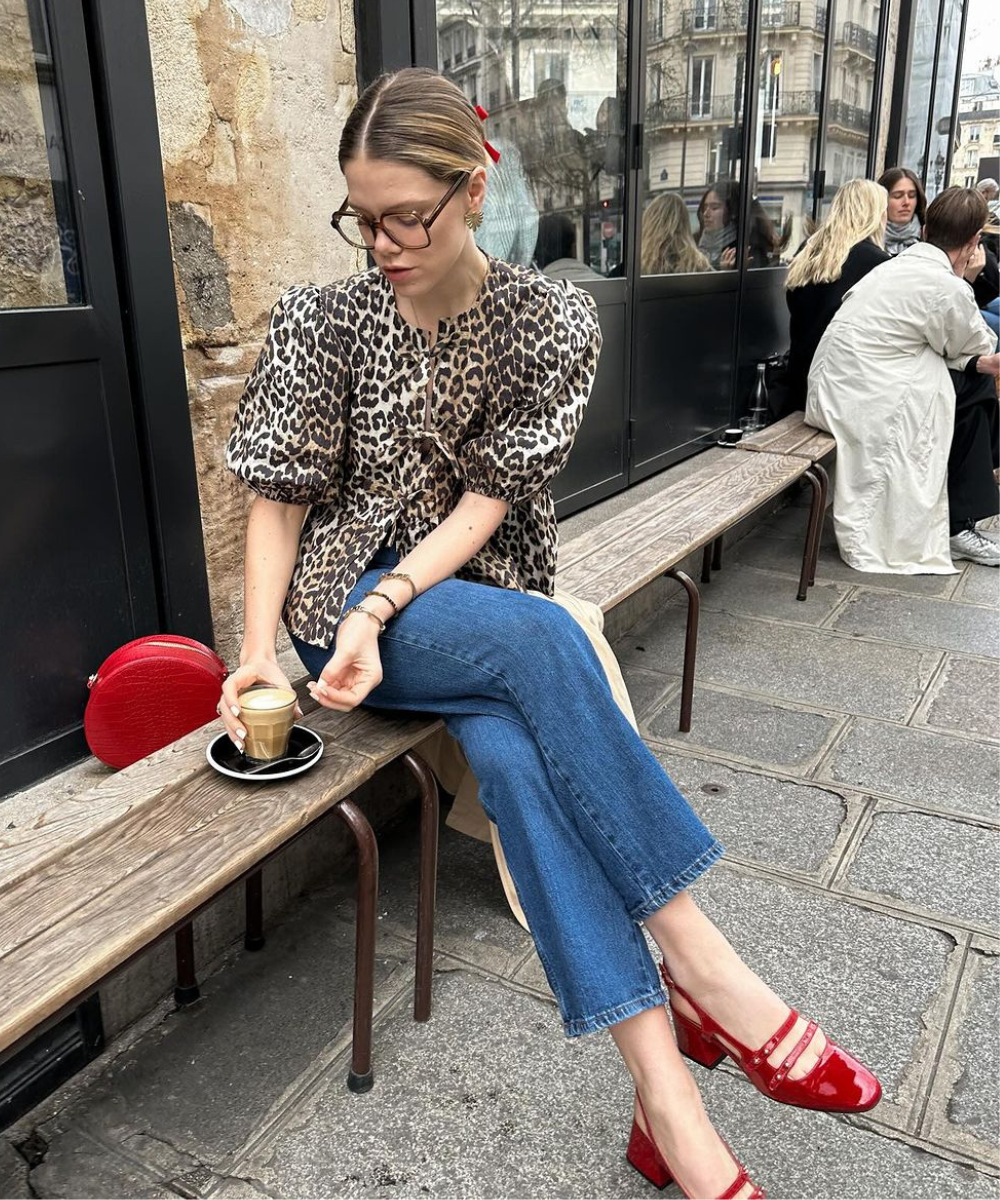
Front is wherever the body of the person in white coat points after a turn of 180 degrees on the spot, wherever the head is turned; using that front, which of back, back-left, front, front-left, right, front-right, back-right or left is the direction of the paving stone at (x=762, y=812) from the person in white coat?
front-left

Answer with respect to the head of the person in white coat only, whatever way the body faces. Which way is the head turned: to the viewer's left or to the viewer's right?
to the viewer's right

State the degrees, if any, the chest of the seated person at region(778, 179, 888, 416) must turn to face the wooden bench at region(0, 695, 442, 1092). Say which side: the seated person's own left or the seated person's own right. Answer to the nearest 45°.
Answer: approximately 135° to the seated person's own right

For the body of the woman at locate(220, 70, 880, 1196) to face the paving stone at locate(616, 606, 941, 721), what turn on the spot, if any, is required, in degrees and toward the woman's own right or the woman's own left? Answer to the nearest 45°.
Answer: approximately 135° to the woman's own left

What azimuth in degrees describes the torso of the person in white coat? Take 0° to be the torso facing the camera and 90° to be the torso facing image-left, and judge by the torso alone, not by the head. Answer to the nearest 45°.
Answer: approximately 225°

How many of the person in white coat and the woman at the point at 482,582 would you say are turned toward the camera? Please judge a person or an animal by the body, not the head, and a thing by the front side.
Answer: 1

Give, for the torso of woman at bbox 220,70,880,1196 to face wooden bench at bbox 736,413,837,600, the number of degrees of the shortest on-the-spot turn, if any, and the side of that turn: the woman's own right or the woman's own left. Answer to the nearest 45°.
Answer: approximately 180°

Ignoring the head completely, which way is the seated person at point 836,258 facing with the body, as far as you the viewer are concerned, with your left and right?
facing away from the viewer and to the right of the viewer

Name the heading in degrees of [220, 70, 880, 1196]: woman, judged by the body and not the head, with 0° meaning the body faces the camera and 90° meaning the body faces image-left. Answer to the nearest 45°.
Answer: approximately 0°

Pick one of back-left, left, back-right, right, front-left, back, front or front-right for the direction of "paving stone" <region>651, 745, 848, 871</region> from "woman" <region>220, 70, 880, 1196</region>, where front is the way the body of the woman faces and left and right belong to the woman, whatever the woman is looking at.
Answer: back-left

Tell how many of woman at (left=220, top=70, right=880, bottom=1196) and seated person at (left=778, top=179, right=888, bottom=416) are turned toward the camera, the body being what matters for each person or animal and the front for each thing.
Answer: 1
